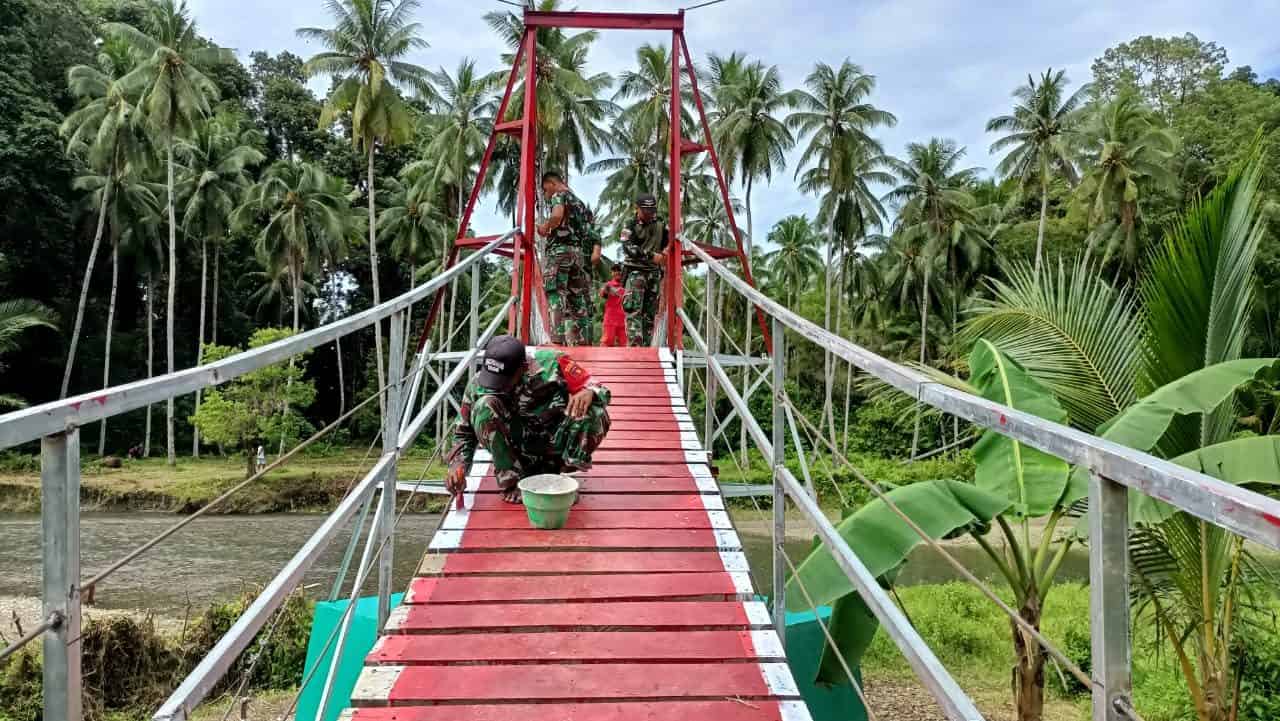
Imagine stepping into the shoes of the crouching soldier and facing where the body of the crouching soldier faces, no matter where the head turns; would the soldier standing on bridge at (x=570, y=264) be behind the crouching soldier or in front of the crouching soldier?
behind

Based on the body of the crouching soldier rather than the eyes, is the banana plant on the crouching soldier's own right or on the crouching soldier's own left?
on the crouching soldier's own left

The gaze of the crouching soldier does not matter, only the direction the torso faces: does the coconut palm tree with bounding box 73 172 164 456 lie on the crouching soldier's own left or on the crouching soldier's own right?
on the crouching soldier's own right

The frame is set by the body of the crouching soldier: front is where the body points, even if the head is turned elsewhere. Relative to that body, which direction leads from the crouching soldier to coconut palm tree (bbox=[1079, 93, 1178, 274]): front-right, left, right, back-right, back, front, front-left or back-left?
back

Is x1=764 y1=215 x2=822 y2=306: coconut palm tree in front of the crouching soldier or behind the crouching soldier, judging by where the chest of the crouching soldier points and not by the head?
behind

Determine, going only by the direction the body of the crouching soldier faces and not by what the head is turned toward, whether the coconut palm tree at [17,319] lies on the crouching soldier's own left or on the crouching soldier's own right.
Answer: on the crouching soldier's own right

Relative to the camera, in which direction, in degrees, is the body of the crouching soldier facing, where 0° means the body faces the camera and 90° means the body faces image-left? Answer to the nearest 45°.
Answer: approximately 45°
